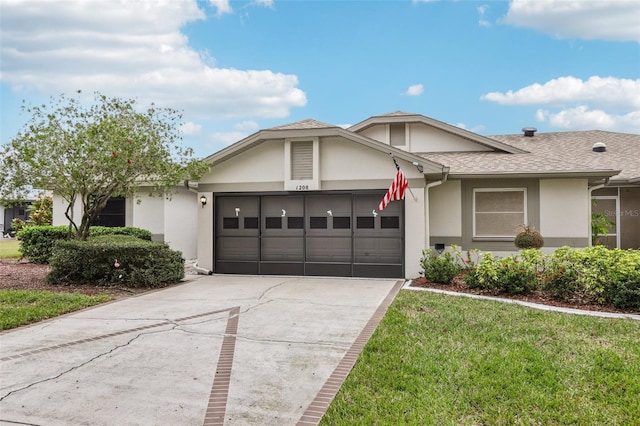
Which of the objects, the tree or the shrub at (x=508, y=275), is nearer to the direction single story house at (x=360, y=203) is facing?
the shrub

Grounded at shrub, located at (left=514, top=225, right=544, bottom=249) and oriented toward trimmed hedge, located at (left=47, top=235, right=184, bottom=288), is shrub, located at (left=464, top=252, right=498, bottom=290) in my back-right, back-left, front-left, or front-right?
front-left

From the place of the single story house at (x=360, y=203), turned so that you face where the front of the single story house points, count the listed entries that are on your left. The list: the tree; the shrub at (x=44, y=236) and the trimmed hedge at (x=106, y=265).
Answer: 0

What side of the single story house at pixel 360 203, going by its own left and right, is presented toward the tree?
right

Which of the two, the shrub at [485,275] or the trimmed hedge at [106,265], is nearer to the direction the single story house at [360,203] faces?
the shrub

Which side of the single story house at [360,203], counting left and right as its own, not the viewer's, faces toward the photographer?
front

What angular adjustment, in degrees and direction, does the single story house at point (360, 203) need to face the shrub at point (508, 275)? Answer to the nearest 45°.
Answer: approximately 45° to its left

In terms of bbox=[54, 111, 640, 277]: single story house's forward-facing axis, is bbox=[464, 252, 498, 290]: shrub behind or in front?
in front

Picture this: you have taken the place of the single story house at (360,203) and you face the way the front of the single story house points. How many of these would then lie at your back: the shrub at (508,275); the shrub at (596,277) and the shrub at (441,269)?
0

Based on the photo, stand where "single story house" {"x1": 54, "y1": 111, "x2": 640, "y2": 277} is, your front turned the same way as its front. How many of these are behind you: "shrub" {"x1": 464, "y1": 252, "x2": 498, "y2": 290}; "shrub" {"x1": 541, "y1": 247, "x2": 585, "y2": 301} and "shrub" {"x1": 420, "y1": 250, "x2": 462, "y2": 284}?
0

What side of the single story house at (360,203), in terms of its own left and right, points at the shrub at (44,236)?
right
